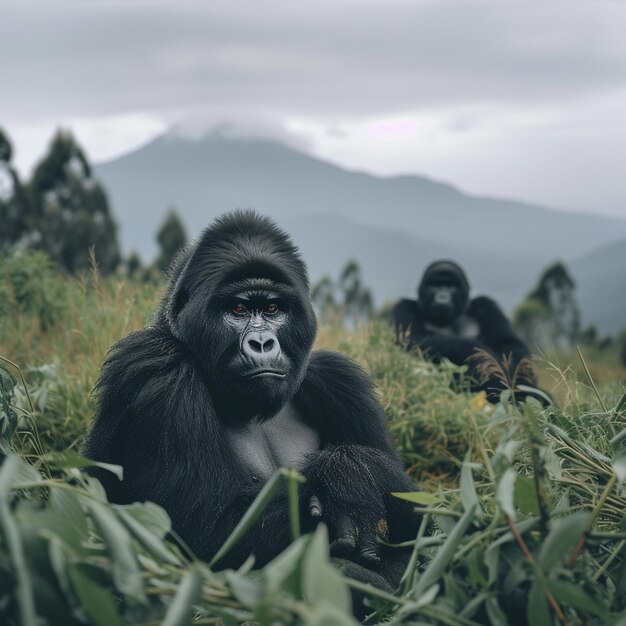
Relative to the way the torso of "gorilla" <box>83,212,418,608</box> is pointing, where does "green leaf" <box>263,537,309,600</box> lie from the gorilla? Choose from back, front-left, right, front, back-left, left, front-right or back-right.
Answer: front-right

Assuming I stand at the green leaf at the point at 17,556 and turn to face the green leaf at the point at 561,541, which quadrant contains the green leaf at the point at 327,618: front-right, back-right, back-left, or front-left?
front-right

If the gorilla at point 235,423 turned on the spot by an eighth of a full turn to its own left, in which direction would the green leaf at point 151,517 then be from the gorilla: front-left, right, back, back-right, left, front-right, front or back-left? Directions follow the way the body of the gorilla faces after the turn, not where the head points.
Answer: right

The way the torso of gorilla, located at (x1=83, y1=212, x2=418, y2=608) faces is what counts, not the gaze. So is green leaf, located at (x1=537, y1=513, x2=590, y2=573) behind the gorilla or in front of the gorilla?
in front

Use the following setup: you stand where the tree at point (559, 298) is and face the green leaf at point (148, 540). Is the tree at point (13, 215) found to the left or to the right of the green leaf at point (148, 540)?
right

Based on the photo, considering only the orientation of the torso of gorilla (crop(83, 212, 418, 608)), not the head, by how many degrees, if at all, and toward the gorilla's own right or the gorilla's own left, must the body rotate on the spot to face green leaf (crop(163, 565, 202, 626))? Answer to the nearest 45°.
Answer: approximately 45° to the gorilla's own right

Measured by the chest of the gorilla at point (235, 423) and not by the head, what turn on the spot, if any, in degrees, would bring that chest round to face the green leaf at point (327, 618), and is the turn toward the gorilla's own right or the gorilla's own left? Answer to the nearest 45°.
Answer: approximately 45° to the gorilla's own right

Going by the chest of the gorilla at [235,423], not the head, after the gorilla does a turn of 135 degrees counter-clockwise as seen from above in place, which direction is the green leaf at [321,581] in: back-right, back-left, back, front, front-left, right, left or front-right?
back

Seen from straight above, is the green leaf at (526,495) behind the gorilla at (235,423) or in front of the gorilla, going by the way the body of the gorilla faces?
in front

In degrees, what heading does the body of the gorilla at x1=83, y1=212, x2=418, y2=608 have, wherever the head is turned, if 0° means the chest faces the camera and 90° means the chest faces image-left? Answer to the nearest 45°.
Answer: approximately 315°
